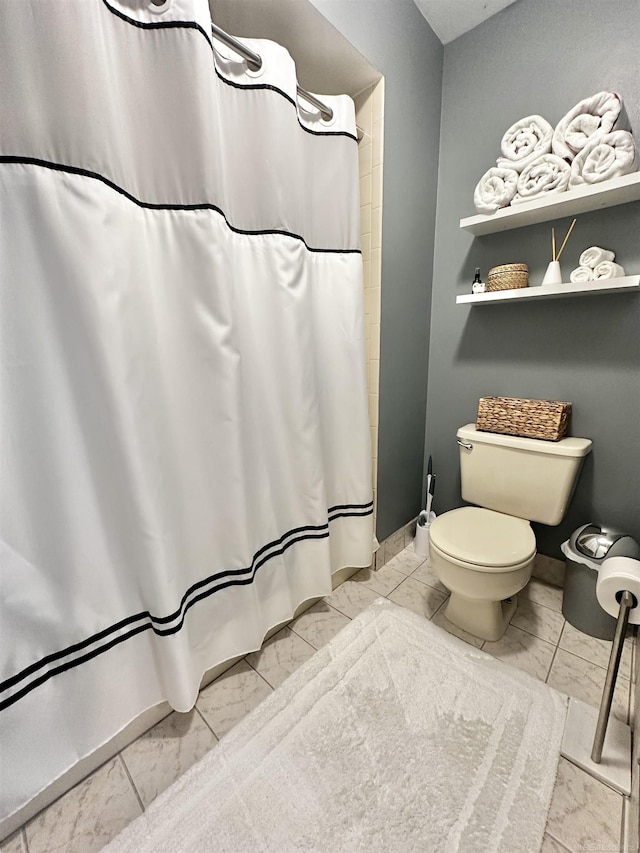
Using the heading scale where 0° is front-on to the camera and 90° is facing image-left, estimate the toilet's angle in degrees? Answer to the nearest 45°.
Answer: approximately 45°

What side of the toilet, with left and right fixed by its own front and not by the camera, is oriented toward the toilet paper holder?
left

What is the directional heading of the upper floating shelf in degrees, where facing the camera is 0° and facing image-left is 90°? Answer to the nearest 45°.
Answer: approximately 45°
